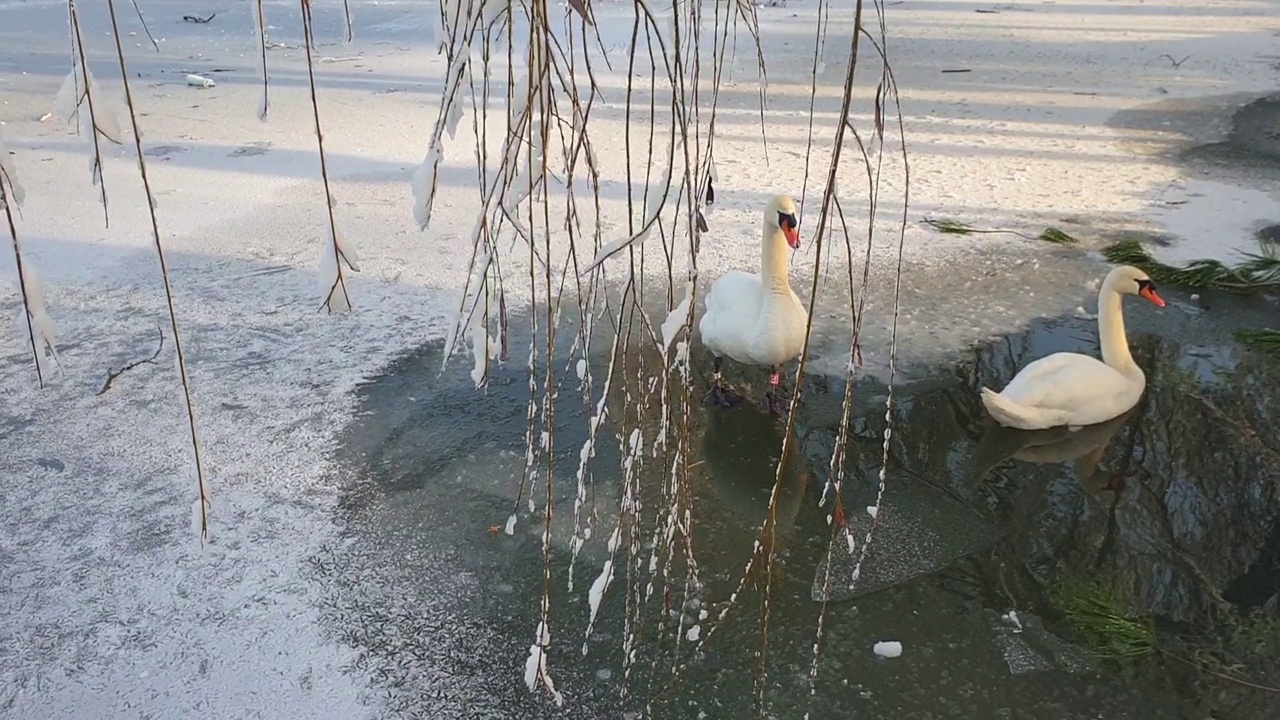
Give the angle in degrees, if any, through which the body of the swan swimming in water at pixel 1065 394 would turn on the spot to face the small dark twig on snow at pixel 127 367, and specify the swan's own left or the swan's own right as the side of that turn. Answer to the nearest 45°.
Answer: approximately 180°

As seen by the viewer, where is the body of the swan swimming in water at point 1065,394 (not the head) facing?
to the viewer's right

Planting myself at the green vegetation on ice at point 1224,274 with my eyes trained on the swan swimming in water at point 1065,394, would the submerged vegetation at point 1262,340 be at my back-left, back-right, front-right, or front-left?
front-left

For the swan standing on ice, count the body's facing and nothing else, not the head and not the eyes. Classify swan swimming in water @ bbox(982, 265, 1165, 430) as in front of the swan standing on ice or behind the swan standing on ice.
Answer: in front

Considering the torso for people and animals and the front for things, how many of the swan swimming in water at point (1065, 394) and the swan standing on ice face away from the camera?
0

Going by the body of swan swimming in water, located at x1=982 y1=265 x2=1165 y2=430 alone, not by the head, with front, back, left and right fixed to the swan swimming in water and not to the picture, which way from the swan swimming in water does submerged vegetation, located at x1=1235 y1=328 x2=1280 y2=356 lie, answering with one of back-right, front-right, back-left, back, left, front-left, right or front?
front-left

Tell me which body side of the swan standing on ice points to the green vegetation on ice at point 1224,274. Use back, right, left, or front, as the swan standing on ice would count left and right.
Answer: left

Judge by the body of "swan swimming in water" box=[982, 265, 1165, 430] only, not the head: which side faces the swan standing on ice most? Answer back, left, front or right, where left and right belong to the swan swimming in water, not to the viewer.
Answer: back
